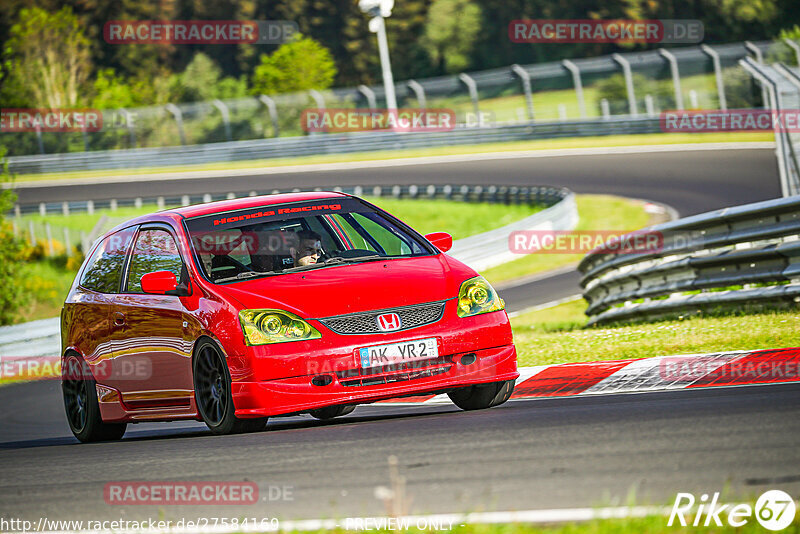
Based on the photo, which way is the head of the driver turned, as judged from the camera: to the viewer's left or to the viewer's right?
to the viewer's right

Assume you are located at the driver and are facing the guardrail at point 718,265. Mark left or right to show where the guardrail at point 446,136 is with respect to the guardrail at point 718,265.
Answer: left

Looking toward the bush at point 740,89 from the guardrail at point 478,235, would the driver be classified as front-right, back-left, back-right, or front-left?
back-right

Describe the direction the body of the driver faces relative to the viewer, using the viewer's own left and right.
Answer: facing the viewer and to the right of the viewer

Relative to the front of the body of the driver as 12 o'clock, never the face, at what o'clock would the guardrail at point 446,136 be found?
The guardrail is roughly at 8 o'clock from the driver.

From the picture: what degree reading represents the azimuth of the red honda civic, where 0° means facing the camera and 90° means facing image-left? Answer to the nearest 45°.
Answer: approximately 315°

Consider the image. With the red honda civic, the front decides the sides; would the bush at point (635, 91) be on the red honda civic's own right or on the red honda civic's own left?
on the red honda civic's own left

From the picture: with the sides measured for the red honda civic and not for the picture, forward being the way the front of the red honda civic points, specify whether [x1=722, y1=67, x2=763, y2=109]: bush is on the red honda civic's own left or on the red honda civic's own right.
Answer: on the red honda civic's own left

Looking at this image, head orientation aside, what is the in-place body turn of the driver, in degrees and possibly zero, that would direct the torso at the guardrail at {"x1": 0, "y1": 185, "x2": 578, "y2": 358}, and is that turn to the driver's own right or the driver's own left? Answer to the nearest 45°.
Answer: approximately 135° to the driver's own left

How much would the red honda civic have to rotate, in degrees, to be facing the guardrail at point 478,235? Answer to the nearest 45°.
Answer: approximately 135° to its left
